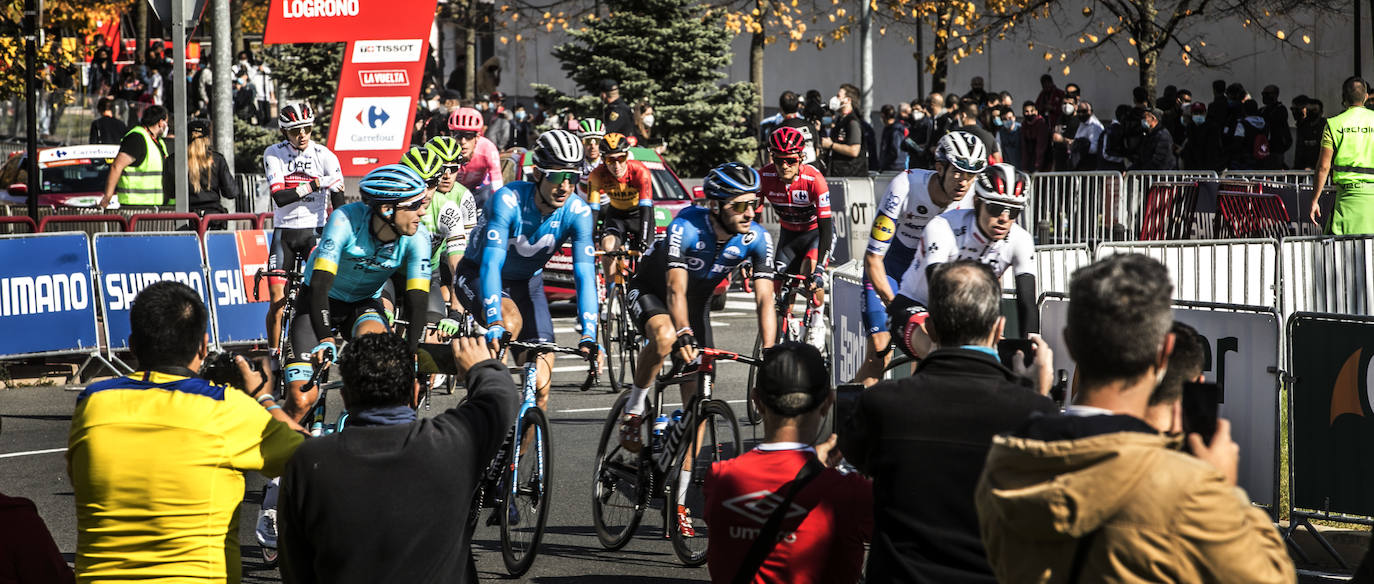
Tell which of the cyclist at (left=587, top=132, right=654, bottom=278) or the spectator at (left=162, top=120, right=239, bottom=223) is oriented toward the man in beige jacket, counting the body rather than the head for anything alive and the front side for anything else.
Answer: the cyclist

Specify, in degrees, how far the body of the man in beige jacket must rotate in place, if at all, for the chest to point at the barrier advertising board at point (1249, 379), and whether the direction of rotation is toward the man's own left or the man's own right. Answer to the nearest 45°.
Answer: approximately 45° to the man's own left

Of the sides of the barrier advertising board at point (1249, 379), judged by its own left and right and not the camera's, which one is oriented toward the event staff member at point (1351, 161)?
back

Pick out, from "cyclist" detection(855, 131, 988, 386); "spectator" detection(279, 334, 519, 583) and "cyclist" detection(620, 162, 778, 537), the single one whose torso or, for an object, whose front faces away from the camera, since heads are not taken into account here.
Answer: the spectator

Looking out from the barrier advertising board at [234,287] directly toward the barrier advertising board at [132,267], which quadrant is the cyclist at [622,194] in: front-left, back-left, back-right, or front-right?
back-left

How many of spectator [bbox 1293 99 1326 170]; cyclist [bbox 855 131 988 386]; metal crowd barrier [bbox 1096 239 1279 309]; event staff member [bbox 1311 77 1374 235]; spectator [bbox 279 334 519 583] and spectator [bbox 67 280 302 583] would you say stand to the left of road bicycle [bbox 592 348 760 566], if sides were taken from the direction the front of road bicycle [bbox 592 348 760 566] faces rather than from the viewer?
4

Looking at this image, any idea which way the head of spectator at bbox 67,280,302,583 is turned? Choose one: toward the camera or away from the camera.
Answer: away from the camera

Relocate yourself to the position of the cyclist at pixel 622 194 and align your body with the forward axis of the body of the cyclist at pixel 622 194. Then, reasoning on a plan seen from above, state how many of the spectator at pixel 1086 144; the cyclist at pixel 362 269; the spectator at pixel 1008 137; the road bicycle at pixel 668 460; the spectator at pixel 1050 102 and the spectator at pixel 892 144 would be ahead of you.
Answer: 2

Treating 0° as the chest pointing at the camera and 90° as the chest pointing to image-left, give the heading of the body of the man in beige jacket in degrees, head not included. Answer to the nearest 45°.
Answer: approximately 225°

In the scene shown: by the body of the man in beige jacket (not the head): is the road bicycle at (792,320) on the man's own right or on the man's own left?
on the man's own left

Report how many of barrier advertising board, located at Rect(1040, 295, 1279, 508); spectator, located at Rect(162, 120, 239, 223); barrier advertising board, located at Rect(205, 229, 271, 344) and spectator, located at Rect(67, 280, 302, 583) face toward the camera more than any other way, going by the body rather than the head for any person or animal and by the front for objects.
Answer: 2

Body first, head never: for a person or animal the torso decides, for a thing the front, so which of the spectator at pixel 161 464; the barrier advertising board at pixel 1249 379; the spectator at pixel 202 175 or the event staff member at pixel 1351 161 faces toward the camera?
the barrier advertising board
